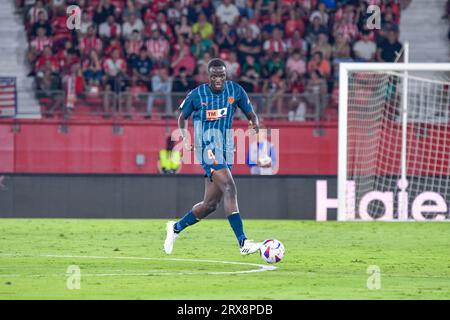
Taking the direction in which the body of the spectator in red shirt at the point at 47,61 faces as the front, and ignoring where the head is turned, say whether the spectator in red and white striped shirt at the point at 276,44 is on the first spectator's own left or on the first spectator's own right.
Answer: on the first spectator's own left

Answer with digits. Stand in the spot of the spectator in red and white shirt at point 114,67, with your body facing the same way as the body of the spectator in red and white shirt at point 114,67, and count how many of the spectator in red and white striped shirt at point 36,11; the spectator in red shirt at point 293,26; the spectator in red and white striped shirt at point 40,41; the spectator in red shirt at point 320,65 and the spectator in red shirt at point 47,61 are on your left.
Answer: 2

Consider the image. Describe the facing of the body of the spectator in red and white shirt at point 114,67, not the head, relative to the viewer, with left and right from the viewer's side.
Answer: facing the viewer

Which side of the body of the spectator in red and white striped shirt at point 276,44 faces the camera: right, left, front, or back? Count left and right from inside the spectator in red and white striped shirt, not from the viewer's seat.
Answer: front

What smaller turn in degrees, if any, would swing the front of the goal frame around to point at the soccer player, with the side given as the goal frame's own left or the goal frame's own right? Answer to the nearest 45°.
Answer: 0° — it already faces them

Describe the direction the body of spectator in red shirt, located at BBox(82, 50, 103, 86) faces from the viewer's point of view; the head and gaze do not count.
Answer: toward the camera

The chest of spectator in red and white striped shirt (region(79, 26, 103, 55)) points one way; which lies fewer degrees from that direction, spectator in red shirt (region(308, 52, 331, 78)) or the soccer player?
the soccer player

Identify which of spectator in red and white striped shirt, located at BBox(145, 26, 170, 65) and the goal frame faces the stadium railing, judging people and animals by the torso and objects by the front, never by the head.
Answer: the spectator in red and white striped shirt
